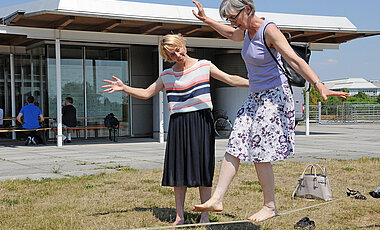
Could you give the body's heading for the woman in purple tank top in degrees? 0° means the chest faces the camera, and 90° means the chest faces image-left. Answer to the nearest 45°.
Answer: approximately 45°

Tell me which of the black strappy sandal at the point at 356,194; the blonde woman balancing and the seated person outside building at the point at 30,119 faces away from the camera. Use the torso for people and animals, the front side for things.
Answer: the seated person outside building

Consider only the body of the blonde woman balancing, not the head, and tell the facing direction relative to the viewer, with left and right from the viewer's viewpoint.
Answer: facing the viewer

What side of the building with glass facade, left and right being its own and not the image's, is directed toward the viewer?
front

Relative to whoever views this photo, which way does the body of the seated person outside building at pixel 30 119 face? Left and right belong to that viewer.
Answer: facing away from the viewer

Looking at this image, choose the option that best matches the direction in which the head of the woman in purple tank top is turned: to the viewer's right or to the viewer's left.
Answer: to the viewer's left

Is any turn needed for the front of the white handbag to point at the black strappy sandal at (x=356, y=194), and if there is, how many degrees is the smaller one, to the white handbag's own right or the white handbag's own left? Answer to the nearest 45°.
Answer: approximately 90° to the white handbag's own left

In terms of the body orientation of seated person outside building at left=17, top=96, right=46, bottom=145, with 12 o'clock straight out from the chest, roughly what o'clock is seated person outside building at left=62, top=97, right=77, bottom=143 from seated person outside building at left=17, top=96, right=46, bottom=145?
seated person outside building at left=62, top=97, right=77, bottom=143 is roughly at 2 o'clock from seated person outside building at left=17, top=96, right=46, bottom=145.

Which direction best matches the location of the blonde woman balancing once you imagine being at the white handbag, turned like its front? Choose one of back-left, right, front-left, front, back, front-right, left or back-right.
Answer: front-right

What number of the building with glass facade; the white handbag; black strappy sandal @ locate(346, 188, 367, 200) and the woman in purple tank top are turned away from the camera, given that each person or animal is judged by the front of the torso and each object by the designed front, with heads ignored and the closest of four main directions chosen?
0

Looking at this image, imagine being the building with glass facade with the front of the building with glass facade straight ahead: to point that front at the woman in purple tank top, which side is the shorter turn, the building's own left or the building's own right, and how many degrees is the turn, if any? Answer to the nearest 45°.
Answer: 0° — it already faces them

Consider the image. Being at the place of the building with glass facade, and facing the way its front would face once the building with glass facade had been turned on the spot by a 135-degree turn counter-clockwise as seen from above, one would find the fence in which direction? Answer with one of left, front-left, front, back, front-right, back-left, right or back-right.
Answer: front

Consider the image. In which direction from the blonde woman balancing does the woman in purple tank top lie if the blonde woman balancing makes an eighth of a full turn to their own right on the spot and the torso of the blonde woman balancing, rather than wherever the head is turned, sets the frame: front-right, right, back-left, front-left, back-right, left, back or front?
left

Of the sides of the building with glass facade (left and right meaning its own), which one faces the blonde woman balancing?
front
